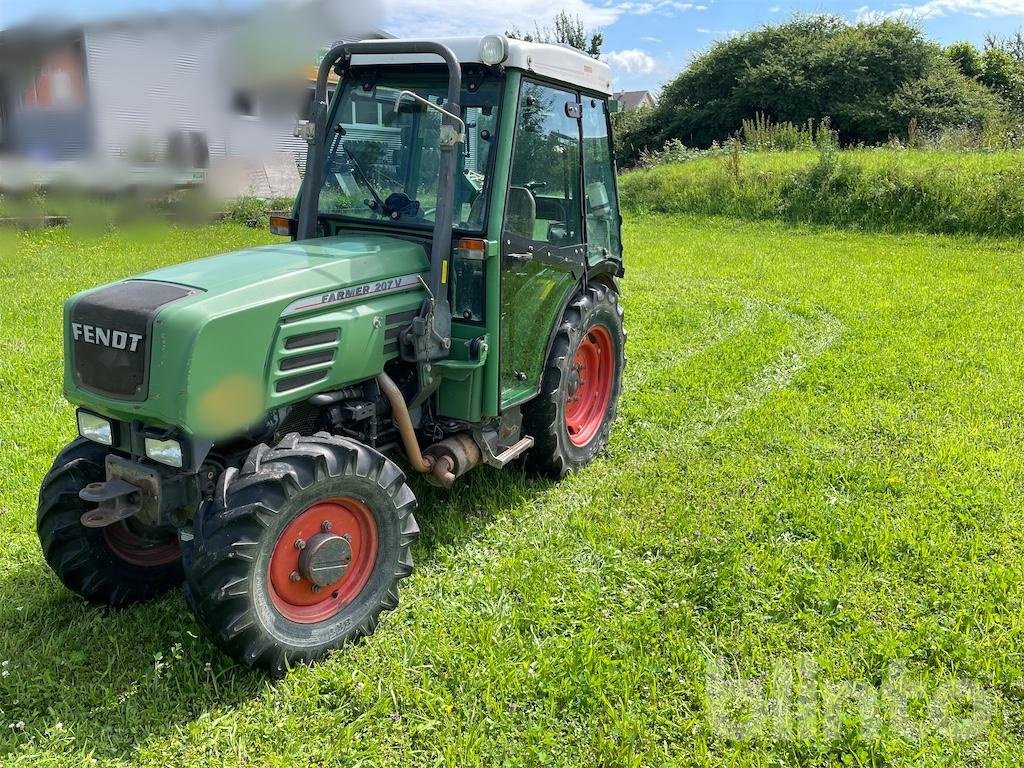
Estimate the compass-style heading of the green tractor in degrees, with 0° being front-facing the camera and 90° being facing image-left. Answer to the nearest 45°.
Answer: approximately 45°

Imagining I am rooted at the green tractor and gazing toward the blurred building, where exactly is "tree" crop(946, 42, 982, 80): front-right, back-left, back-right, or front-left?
front-right

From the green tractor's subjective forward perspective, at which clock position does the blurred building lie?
The blurred building is roughly at 4 o'clock from the green tractor.

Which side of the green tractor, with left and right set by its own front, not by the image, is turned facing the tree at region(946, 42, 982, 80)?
back

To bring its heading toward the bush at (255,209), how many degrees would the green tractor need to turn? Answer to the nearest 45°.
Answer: approximately 135° to its right

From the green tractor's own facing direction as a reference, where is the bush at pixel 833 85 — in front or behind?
behind
